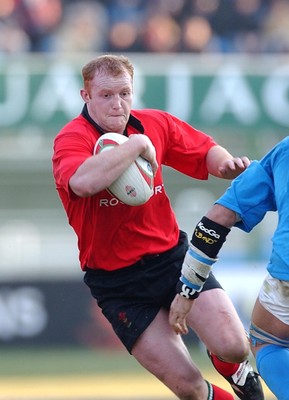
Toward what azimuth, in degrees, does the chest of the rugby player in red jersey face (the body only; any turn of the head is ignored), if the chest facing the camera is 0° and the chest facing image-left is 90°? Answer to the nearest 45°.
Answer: approximately 315°

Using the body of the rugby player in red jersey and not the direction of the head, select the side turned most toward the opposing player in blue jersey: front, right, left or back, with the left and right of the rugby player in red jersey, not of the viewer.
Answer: left
